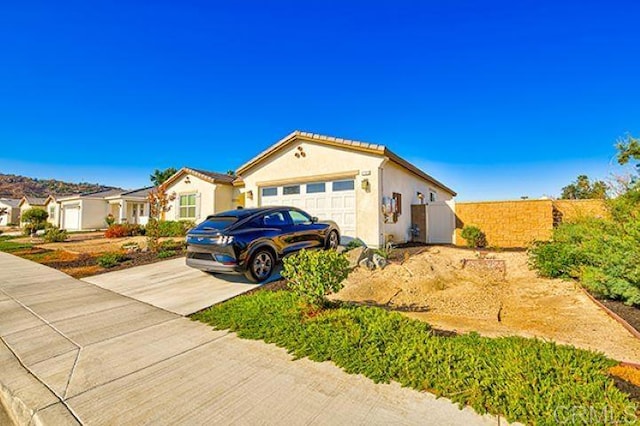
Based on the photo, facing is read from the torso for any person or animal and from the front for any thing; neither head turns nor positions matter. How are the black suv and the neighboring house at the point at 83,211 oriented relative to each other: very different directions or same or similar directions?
very different directions

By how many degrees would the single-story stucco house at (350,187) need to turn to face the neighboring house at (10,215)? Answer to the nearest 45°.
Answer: approximately 90° to its right

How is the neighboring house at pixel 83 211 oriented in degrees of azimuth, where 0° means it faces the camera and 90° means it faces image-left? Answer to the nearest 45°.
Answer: approximately 45°

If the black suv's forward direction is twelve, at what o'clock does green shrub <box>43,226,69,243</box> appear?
The green shrub is roughly at 9 o'clock from the black suv.

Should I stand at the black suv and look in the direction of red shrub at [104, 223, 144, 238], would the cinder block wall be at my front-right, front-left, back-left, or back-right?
back-right

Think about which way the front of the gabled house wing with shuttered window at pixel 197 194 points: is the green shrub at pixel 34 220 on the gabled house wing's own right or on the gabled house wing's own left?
on the gabled house wing's own right

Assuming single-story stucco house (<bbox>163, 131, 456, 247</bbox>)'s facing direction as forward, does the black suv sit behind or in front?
in front

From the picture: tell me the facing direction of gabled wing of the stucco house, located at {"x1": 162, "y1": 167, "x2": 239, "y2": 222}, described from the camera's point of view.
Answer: facing the viewer and to the left of the viewer

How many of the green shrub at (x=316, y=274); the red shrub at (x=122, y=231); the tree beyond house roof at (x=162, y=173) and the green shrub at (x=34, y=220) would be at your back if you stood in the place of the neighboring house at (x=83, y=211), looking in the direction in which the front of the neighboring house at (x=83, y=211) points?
1

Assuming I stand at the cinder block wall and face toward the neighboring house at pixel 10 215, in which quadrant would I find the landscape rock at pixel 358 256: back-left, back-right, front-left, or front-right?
front-left

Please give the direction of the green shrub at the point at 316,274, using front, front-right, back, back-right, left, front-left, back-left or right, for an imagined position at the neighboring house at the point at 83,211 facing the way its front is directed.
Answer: front-left

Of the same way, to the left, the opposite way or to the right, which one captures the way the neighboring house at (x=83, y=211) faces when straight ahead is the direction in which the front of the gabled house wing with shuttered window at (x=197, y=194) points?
the same way

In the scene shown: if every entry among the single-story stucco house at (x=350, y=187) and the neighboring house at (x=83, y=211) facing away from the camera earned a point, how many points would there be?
0

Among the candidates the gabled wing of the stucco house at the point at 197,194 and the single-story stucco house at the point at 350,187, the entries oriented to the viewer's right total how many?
0

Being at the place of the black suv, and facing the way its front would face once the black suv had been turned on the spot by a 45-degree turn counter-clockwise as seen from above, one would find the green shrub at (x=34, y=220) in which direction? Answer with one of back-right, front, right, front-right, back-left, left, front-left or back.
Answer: front-left

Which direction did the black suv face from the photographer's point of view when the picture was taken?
facing away from the viewer and to the right of the viewer
